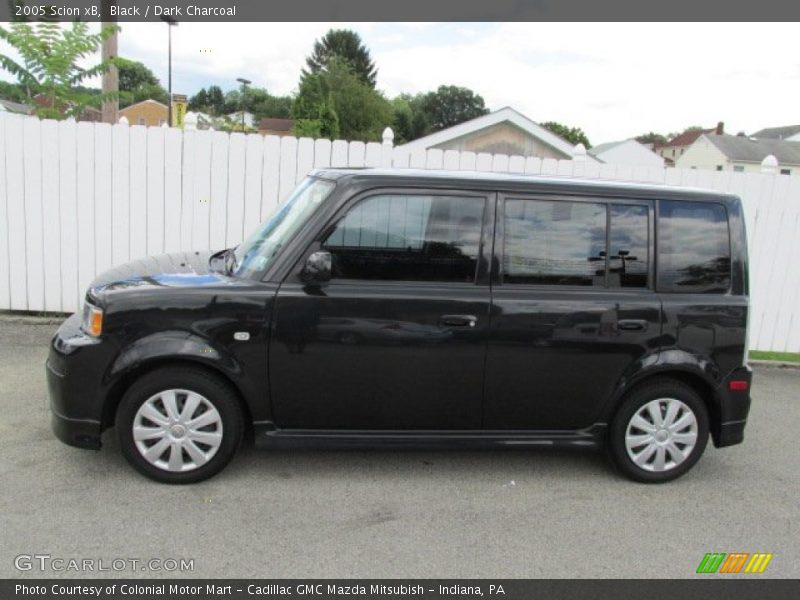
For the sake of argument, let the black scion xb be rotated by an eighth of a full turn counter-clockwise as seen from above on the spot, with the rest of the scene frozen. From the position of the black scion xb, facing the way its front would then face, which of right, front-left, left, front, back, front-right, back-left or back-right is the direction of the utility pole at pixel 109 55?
right

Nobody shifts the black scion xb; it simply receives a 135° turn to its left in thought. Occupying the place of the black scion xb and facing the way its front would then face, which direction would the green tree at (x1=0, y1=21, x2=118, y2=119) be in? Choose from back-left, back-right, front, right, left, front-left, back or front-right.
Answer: back

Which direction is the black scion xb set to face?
to the viewer's left

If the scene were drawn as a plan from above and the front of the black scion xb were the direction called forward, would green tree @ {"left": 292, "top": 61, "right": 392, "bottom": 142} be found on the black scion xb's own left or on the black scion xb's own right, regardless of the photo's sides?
on the black scion xb's own right

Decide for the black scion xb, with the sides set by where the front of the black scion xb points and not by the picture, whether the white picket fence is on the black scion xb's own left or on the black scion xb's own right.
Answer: on the black scion xb's own right

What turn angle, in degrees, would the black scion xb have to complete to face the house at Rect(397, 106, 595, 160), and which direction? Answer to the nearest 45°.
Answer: approximately 90° to its right
